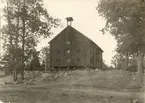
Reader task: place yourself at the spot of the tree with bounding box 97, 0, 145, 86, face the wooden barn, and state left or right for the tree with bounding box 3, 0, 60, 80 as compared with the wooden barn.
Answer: left

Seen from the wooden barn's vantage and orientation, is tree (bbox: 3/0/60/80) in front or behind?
in front

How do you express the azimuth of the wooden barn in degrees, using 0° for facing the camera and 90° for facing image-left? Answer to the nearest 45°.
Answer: approximately 0°

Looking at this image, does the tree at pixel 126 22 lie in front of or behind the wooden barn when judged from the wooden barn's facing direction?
in front
